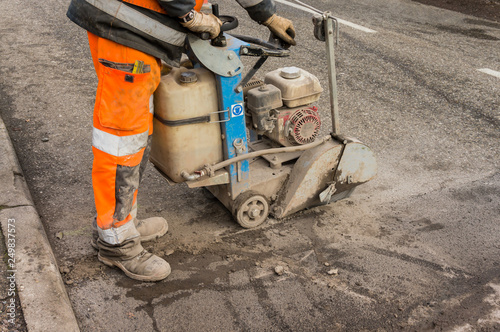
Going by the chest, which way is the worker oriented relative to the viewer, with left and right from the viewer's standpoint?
facing to the right of the viewer
